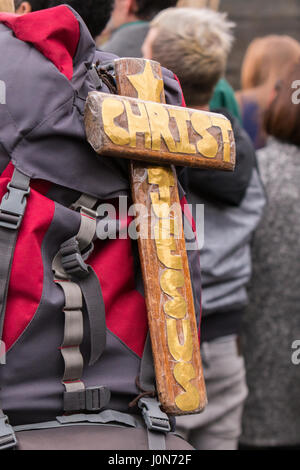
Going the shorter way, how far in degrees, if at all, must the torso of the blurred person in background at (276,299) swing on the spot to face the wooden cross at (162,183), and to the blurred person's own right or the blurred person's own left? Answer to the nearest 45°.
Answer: approximately 180°

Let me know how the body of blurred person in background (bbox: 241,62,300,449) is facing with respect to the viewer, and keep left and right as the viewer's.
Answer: facing away from the viewer
